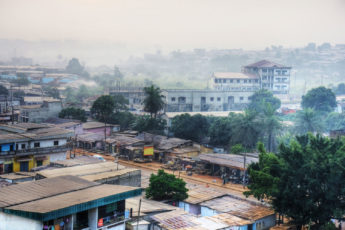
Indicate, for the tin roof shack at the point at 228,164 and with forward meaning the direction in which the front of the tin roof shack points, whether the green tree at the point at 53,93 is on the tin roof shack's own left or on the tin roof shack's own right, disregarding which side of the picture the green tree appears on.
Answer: on the tin roof shack's own right

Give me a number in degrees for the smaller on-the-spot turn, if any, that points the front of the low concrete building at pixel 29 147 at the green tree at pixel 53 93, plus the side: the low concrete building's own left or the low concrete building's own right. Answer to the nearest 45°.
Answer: approximately 135° to the low concrete building's own left

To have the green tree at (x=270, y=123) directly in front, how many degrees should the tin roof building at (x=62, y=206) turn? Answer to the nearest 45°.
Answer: approximately 90° to its left

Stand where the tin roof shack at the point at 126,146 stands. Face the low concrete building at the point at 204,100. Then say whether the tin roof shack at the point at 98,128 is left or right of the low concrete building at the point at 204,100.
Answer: left

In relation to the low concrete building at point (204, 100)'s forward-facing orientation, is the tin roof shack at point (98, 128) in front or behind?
in front

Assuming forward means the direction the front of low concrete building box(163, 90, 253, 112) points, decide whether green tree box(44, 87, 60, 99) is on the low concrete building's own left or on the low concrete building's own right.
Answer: on the low concrete building's own right

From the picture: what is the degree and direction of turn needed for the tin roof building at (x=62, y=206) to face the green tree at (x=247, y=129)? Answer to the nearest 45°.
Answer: approximately 90° to its left

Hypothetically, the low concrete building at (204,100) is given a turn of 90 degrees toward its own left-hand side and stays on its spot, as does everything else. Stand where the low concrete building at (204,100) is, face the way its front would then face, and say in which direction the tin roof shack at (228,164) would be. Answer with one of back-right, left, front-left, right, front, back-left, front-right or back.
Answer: right

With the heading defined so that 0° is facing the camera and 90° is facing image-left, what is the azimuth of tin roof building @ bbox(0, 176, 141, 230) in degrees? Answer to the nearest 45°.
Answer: approximately 315°

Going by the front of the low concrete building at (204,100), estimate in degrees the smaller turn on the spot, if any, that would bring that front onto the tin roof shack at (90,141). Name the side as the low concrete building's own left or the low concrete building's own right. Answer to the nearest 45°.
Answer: approximately 45° to the low concrete building's own right

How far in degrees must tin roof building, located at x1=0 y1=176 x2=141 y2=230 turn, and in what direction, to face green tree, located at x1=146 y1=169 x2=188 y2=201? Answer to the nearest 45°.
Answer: approximately 90° to its left

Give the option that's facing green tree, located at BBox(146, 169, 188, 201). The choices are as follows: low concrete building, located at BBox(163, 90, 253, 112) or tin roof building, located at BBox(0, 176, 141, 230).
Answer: the low concrete building

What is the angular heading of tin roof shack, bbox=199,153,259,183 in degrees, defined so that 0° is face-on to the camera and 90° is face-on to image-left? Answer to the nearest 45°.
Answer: approximately 45°

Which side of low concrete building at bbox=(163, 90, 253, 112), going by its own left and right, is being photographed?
front

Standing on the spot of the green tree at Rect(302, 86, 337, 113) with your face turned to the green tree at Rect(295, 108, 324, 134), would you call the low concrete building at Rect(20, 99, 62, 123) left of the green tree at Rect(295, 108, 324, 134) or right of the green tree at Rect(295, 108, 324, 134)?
right

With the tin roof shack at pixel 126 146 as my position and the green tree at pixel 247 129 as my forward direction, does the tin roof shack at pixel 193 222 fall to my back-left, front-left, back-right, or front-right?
front-right

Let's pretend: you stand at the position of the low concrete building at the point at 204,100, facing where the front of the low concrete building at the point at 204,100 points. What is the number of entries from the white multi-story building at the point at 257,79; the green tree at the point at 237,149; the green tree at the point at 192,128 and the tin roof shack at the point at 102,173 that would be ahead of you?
3

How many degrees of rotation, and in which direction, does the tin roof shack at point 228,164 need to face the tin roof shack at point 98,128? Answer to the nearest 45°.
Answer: approximately 90° to its right
